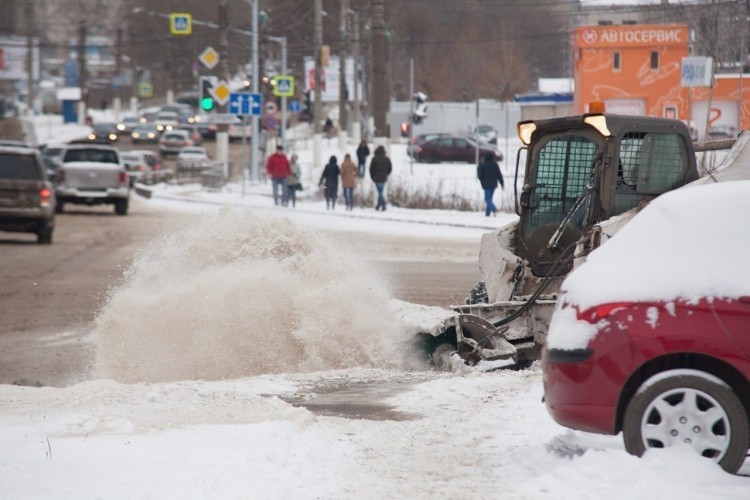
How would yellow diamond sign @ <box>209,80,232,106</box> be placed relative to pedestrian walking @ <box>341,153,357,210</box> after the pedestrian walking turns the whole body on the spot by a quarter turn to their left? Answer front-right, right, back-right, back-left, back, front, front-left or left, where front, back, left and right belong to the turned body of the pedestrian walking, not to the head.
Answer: front-right

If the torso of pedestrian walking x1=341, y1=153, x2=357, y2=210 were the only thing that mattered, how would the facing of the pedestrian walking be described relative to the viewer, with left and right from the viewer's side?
facing away from the viewer

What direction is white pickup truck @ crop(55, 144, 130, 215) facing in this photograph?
away from the camera

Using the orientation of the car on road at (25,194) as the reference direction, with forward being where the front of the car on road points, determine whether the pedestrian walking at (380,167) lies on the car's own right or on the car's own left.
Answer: on the car's own right

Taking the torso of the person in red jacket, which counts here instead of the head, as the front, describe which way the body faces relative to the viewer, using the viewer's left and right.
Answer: facing the viewer

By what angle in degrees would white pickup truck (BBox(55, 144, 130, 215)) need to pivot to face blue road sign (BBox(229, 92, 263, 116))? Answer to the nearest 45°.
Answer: approximately 45° to its right

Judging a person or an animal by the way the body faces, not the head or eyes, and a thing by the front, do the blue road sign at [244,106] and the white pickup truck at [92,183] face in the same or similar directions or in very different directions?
very different directions

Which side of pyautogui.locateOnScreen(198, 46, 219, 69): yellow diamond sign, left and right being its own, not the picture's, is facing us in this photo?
front

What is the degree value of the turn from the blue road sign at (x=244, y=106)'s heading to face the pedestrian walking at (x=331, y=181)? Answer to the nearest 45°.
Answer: approximately 45° to its left

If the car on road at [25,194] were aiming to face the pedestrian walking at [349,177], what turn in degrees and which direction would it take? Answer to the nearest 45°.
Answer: approximately 45° to its right

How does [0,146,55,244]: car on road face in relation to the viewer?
away from the camera

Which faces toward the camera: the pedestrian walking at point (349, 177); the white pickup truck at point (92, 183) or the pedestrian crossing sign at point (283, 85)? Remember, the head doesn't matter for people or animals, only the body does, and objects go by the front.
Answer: the pedestrian crossing sign

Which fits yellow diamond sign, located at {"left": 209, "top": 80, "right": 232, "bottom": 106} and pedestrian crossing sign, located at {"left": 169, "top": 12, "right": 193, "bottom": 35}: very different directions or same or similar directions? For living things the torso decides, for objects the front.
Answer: same or similar directions

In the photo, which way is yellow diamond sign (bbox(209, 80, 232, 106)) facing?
toward the camera

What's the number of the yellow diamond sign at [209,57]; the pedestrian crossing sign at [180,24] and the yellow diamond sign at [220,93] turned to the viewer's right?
0

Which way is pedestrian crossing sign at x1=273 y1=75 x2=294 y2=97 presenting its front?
toward the camera

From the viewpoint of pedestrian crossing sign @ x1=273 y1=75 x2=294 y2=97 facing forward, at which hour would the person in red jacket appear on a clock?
The person in red jacket is roughly at 12 o'clock from the pedestrian crossing sign.

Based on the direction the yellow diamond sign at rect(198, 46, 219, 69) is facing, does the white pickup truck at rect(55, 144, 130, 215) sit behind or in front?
in front
